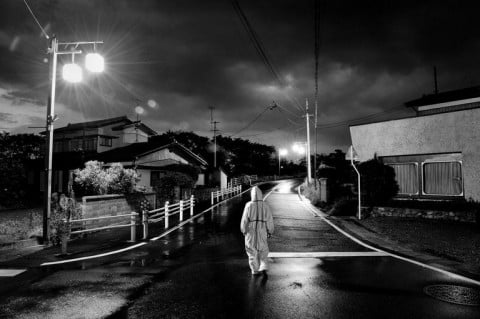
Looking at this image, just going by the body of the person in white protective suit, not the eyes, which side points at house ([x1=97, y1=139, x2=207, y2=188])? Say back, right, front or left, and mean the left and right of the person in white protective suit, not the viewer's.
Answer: front

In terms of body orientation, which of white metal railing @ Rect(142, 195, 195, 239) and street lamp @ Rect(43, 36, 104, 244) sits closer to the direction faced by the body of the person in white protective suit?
the white metal railing

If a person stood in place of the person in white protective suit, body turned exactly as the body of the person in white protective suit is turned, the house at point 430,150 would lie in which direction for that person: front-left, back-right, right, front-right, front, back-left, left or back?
front-right

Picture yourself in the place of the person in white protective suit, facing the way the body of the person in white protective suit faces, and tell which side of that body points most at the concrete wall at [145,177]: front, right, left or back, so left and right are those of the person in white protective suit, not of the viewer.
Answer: front

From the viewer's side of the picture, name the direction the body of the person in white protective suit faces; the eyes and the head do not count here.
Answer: away from the camera

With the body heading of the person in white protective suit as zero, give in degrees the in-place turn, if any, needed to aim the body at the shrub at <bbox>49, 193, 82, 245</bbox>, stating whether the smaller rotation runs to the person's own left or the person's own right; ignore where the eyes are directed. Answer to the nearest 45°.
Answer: approximately 45° to the person's own left

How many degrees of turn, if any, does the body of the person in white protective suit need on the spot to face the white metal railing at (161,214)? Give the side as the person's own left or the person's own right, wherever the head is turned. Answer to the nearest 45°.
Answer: approximately 45° to the person's own left

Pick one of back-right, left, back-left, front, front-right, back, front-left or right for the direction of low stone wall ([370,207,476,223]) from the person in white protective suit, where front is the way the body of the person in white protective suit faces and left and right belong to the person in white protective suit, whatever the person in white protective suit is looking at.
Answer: front-right

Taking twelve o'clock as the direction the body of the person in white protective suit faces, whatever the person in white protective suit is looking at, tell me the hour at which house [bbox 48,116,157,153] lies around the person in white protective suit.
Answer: The house is roughly at 11 o'clock from the person in white protective suit.

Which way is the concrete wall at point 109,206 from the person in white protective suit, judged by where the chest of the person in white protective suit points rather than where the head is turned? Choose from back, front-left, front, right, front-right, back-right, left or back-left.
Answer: front-left

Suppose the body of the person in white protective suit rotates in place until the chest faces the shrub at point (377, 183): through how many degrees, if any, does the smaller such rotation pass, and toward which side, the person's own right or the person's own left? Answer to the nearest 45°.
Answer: approximately 45° to the person's own right
